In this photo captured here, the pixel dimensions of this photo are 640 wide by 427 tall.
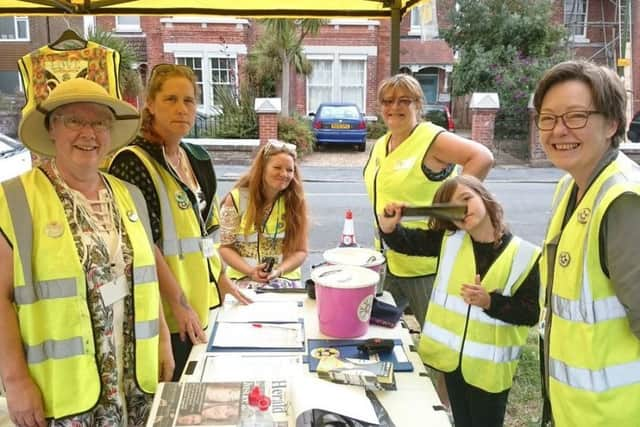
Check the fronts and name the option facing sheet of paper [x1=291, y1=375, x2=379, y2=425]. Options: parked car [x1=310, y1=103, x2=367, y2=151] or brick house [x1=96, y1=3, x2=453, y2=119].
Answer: the brick house

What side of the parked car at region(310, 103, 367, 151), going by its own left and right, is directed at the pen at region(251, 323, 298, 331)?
back

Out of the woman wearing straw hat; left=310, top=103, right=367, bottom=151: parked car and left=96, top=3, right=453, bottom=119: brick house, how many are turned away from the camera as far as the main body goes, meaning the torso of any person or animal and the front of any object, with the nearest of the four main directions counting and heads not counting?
1

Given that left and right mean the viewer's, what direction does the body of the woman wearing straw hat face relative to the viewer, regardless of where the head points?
facing the viewer and to the right of the viewer

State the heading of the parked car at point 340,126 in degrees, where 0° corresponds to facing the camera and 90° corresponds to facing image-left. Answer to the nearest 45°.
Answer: approximately 180°

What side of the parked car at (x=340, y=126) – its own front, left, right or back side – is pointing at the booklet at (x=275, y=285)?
back

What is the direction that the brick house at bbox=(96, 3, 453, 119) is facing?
toward the camera

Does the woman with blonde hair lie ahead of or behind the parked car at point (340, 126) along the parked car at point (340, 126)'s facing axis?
behind

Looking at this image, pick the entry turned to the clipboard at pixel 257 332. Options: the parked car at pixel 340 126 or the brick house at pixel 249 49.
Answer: the brick house

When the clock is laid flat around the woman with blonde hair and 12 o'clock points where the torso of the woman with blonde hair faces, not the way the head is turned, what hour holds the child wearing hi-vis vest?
The child wearing hi-vis vest is roughly at 10 o'clock from the woman with blonde hair.

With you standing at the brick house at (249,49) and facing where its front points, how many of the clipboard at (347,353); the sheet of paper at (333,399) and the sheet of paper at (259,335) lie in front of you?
3

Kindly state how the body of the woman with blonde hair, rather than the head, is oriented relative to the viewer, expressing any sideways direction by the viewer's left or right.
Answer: facing the viewer and to the left of the viewer

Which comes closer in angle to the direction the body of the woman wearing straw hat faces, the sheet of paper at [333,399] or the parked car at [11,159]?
the sheet of paper

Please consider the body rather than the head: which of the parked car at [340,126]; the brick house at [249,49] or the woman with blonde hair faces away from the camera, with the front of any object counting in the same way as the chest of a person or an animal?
the parked car

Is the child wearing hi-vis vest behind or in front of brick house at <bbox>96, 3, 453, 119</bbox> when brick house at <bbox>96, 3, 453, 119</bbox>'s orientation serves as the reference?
in front
